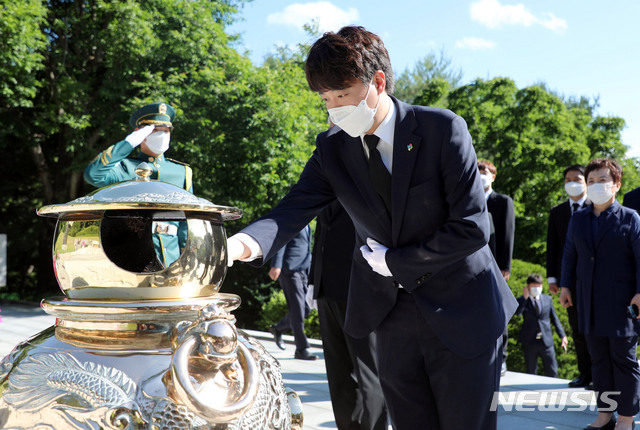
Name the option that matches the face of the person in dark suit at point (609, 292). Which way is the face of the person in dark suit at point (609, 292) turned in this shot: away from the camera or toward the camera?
toward the camera

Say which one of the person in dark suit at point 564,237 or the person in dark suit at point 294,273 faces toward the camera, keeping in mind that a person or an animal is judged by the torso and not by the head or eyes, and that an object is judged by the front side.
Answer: the person in dark suit at point 564,237

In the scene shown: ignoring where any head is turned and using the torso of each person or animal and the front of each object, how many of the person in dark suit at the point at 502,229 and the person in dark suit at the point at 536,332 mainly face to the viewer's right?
0

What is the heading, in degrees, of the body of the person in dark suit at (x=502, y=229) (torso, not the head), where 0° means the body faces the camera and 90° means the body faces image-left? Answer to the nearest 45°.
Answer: approximately 45°

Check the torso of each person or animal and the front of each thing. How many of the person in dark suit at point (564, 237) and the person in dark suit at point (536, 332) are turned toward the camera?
2

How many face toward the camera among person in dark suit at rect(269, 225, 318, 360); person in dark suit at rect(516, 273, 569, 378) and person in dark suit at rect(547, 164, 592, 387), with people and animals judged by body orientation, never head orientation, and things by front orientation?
2

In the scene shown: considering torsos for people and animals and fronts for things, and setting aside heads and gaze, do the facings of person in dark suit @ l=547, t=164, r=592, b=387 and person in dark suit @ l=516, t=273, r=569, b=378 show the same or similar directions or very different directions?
same or similar directions

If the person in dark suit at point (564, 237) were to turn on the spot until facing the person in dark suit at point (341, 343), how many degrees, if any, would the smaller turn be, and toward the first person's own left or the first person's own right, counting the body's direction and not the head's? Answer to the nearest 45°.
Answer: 0° — they already face them

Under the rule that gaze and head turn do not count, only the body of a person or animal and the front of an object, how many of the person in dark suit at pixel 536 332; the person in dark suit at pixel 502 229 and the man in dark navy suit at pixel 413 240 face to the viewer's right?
0

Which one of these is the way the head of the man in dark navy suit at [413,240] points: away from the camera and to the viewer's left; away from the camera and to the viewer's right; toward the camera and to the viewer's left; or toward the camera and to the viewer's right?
toward the camera and to the viewer's left

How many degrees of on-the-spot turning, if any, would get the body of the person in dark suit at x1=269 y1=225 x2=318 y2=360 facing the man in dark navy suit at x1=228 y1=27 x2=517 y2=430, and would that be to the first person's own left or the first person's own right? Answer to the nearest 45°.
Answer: approximately 90° to the first person's own right

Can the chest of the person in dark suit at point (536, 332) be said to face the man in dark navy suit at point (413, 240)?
yes
